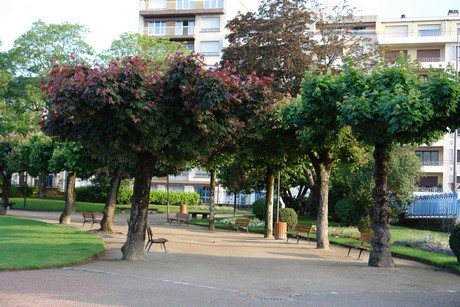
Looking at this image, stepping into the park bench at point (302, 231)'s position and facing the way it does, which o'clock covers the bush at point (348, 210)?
The bush is roughly at 5 o'clock from the park bench.

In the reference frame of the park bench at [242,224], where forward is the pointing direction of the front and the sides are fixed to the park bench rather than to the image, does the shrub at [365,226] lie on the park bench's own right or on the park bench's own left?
on the park bench's own left

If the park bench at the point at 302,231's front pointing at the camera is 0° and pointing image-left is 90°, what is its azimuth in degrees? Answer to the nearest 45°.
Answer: approximately 45°

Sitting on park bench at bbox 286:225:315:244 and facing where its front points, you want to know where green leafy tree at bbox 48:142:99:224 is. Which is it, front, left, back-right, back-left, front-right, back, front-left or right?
front-right

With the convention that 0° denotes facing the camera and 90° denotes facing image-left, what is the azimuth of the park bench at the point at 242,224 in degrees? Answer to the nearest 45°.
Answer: approximately 45°

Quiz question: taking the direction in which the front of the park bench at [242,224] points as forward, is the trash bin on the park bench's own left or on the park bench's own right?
on the park bench's own left

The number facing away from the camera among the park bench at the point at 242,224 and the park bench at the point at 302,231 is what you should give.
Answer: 0

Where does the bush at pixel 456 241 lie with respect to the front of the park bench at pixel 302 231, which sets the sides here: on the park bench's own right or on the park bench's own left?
on the park bench's own left

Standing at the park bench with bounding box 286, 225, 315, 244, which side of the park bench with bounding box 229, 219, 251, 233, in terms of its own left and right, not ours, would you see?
left
